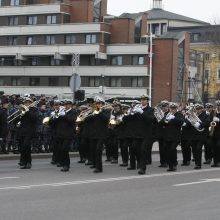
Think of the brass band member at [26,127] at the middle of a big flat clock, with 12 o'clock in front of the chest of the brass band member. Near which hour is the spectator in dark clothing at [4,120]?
The spectator in dark clothing is roughly at 4 o'clock from the brass band member.

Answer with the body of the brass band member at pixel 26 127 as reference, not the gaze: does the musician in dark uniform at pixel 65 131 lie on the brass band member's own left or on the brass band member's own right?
on the brass band member's own left

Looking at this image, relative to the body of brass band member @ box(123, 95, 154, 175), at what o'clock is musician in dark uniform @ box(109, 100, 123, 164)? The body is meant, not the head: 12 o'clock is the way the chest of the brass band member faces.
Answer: The musician in dark uniform is roughly at 4 o'clock from the brass band member.

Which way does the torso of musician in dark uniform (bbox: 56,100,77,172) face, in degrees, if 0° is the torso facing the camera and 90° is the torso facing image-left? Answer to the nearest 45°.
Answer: approximately 45°

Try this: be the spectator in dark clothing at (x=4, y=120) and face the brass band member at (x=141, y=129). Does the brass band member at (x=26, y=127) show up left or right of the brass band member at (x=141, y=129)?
right

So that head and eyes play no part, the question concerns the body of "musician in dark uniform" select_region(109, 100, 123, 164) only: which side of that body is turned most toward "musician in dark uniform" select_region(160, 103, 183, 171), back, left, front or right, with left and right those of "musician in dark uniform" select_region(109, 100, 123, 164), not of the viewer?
left
